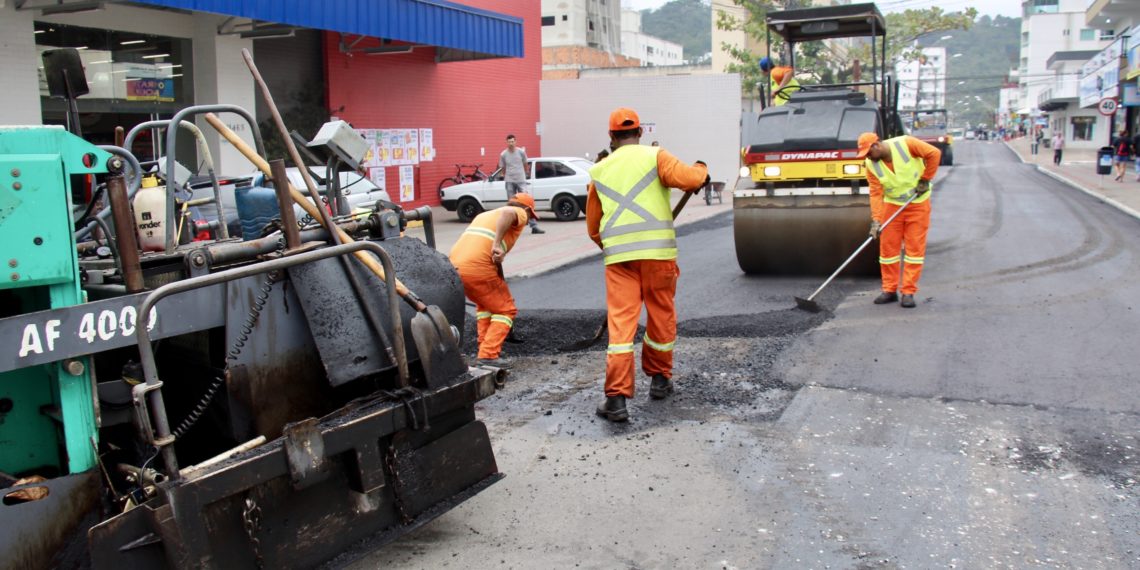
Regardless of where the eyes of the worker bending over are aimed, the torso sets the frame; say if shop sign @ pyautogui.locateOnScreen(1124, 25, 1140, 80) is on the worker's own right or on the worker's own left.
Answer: on the worker's own left

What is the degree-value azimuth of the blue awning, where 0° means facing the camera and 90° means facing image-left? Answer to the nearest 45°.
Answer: approximately 315°

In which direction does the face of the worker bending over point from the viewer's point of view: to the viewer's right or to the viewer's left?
to the viewer's right

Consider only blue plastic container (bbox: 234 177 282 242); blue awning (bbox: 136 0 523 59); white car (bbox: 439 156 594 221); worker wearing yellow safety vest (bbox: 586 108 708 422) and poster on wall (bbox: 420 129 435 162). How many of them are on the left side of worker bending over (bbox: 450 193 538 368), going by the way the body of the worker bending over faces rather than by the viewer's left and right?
3

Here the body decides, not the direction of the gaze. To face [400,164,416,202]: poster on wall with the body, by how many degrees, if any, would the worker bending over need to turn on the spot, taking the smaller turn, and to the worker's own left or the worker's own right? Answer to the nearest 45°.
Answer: approximately 90° to the worker's own left

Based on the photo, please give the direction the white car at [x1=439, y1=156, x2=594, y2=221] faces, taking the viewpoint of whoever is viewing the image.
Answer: facing to the left of the viewer

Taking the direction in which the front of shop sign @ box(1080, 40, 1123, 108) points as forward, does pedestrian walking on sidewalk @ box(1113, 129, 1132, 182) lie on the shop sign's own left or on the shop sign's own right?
on the shop sign's own left

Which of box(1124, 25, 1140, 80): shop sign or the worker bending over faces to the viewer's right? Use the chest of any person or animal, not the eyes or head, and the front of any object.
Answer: the worker bending over

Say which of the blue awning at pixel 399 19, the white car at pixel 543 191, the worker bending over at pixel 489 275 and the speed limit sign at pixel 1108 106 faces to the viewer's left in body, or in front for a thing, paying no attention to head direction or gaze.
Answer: the white car

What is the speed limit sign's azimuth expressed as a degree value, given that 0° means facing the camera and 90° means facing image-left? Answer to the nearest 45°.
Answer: approximately 0°
